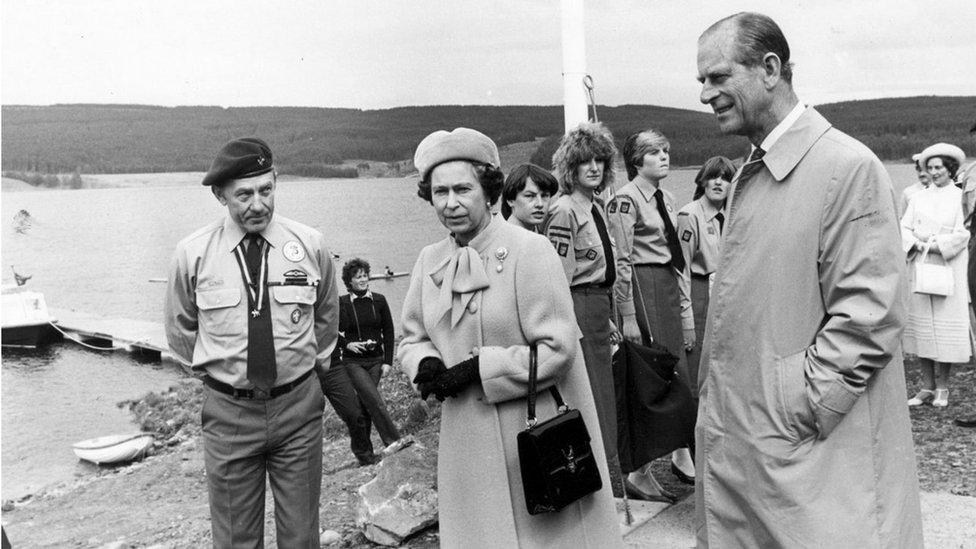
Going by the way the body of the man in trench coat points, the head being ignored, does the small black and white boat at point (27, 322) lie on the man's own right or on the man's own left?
on the man's own right

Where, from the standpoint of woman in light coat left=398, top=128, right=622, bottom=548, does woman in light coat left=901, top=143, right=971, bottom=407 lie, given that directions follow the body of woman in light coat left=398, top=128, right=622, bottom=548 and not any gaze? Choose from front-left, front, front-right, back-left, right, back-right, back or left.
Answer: back

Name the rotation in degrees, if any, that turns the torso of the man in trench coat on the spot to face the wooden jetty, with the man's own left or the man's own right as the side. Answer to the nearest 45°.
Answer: approximately 90° to the man's own right

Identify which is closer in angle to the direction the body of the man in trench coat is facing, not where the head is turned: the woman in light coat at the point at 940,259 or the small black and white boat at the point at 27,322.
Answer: the small black and white boat

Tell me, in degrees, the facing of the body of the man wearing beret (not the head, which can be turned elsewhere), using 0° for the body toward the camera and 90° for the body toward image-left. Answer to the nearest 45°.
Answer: approximately 0°

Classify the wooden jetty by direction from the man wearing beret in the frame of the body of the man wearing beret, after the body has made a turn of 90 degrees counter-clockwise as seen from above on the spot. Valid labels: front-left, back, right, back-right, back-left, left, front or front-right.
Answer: left
